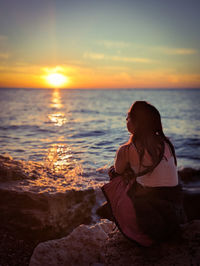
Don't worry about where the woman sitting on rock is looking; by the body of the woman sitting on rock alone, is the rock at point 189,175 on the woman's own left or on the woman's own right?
on the woman's own right

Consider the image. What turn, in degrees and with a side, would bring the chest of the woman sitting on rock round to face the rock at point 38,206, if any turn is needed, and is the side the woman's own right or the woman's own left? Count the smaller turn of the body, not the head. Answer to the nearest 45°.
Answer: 0° — they already face it

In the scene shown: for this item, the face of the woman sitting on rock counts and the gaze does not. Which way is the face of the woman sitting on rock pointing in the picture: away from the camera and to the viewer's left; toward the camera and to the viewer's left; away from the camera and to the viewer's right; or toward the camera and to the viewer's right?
away from the camera and to the viewer's left

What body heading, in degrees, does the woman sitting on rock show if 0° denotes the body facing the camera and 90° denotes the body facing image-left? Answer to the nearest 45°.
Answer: approximately 135°
